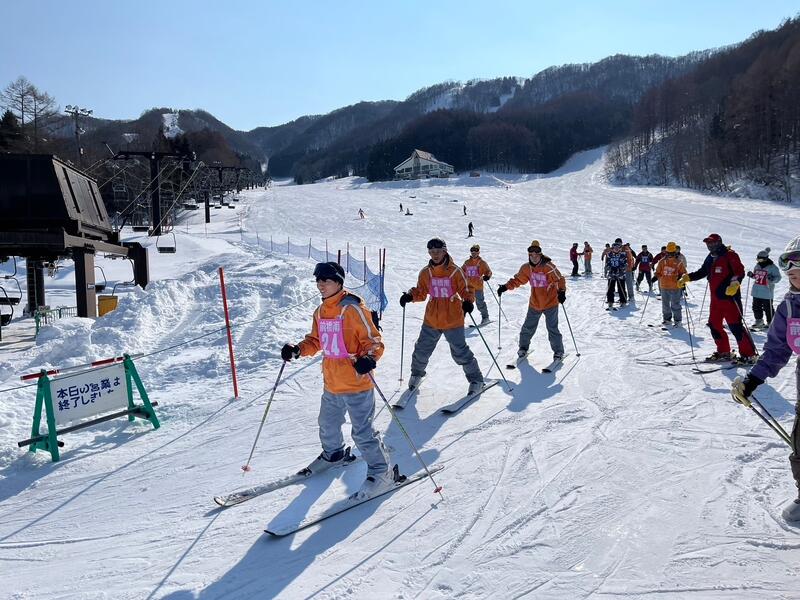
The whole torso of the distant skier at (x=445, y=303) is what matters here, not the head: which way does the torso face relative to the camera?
toward the camera

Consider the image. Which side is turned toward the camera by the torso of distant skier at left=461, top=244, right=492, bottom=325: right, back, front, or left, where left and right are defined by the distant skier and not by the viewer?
front

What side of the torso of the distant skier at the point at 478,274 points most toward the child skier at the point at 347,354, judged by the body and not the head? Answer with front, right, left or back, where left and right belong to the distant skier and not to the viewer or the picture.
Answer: front

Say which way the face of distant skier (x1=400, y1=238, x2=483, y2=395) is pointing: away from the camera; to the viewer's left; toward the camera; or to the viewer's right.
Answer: toward the camera

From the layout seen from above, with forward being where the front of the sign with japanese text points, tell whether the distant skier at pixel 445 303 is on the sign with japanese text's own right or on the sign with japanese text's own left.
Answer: on the sign with japanese text's own left

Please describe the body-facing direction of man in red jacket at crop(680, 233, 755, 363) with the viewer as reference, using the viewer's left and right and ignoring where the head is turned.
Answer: facing the viewer and to the left of the viewer

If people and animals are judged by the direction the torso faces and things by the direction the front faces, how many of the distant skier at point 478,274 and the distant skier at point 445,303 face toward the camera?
2

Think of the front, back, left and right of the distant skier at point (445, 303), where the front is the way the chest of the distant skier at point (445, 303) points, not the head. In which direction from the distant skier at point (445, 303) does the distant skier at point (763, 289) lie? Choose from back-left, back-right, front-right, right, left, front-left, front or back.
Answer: back-left

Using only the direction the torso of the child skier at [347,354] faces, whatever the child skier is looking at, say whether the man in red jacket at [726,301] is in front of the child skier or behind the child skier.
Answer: behind

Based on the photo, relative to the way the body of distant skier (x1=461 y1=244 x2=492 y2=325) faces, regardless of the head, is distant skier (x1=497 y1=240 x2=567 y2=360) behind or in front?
in front
